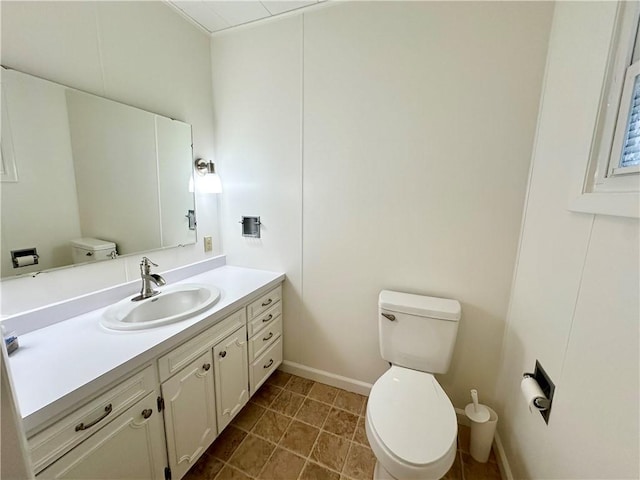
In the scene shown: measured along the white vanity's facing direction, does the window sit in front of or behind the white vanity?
in front

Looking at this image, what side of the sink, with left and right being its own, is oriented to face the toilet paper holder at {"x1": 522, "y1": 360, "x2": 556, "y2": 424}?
front

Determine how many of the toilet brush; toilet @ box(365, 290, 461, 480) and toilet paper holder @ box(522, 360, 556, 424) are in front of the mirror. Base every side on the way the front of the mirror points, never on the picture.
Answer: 3

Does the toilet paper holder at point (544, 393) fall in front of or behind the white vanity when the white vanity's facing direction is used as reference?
in front

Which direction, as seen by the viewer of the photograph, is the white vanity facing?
facing the viewer and to the right of the viewer

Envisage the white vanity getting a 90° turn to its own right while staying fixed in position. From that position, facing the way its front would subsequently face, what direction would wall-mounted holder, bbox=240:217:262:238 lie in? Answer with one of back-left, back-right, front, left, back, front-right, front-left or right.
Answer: back

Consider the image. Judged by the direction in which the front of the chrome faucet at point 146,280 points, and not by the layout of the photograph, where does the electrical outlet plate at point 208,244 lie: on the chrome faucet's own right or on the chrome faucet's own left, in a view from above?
on the chrome faucet's own left

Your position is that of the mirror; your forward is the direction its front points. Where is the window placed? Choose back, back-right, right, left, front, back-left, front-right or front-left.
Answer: front

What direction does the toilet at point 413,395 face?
toward the camera

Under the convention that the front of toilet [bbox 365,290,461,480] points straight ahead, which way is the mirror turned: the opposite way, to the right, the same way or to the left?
to the left

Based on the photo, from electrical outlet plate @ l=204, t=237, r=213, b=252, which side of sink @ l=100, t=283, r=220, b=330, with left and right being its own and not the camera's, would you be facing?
left

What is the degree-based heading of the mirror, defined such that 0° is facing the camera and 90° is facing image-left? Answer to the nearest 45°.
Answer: approximately 315°

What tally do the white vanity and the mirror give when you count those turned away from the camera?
0

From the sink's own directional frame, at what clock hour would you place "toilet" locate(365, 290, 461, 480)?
The toilet is roughly at 12 o'clock from the sink.

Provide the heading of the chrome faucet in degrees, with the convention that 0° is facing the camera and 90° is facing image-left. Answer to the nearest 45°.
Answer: approximately 315°
